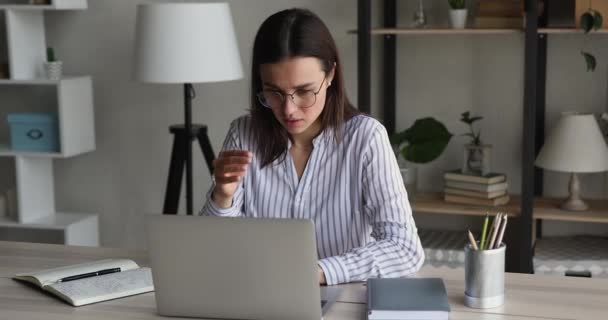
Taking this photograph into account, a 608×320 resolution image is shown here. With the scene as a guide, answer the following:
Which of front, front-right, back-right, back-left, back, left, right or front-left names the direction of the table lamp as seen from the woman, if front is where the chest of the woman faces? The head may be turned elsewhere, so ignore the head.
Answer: back

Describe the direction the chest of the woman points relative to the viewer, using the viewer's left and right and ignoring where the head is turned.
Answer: facing the viewer and to the left of the viewer

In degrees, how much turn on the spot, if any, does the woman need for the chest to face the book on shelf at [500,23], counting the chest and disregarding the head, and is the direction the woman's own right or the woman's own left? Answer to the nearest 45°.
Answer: approximately 180°

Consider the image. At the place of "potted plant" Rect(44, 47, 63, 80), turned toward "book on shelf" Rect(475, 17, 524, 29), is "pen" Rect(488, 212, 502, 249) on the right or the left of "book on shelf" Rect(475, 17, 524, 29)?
right

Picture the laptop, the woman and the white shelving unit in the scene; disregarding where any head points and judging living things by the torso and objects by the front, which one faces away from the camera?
the laptop

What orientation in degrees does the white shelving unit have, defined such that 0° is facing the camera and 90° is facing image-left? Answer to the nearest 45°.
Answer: approximately 45°

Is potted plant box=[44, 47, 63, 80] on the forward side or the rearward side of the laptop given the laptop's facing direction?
on the forward side

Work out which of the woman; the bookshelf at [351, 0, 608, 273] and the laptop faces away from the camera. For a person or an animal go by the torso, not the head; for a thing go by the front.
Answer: the laptop

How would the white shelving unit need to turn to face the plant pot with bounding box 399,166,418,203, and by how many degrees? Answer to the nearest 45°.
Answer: approximately 90° to its left

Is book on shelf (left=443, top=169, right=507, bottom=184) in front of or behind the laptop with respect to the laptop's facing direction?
in front

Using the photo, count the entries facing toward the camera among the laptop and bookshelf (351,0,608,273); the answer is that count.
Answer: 1

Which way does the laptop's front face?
away from the camera
